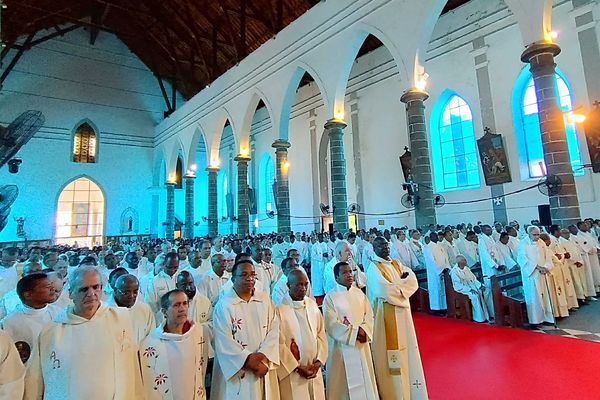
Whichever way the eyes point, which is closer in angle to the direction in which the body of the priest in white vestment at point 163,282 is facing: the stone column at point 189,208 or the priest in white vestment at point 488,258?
the priest in white vestment

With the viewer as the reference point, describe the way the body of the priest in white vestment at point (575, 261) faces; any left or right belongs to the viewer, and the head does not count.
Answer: facing the viewer and to the left of the viewer

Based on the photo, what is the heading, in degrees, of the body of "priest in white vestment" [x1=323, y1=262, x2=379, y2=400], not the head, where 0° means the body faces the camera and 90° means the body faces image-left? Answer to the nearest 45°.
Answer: approximately 315°

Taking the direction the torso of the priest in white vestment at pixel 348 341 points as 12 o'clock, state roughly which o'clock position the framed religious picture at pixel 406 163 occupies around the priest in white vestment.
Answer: The framed religious picture is roughly at 8 o'clock from the priest in white vestment.

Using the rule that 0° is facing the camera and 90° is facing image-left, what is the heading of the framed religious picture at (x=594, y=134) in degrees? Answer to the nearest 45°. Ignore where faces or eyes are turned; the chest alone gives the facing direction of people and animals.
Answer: approximately 45°

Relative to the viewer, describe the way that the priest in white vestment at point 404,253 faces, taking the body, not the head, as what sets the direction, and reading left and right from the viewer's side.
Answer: facing the viewer and to the right of the viewer

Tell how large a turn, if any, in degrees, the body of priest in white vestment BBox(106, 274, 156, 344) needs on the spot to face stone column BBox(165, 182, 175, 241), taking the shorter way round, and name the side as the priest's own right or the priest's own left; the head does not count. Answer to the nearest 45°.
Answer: approximately 135° to the priest's own left
